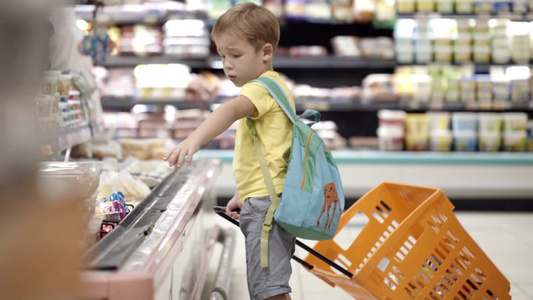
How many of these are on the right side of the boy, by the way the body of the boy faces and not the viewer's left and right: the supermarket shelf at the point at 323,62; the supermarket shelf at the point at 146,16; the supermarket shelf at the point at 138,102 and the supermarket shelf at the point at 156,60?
4

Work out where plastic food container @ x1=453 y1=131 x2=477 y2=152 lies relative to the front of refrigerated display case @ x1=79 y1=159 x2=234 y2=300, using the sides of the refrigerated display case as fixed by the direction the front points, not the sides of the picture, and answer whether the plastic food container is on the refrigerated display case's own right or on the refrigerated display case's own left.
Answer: on the refrigerated display case's own left

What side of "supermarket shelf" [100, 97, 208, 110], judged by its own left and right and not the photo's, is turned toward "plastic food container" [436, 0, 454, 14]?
left

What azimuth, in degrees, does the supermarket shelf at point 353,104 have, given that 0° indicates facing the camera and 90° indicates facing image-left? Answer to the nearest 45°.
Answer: approximately 0°

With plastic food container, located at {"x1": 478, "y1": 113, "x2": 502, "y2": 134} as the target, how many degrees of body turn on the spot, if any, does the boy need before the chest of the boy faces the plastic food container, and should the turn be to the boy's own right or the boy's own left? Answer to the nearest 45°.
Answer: approximately 135° to the boy's own right

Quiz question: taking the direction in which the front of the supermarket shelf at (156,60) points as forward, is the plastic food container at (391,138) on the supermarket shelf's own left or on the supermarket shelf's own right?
on the supermarket shelf's own left

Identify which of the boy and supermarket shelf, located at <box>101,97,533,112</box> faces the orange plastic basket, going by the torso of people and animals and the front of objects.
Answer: the supermarket shelf

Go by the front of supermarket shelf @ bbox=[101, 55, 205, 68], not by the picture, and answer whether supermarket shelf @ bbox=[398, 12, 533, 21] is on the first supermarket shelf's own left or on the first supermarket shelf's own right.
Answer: on the first supermarket shelf's own left

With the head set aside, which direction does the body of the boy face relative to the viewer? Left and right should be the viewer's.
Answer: facing to the left of the viewer

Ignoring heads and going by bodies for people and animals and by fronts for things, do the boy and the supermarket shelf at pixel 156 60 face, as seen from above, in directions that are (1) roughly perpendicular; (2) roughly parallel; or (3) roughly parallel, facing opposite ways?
roughly perpendicular

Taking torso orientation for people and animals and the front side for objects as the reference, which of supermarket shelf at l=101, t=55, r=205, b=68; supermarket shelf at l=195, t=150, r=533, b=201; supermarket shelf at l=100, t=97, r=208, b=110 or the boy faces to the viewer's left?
the boy

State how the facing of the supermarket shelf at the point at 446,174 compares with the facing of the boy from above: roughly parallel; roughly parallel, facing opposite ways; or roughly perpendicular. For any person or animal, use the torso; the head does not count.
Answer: roughly perpendicular

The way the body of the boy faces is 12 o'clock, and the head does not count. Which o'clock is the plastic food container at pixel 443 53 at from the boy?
The plastic food container is roughly at 4 o'clock from the boy.

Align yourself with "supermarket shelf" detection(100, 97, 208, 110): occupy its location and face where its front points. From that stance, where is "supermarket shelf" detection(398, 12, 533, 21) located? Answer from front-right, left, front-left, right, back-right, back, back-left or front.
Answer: left
